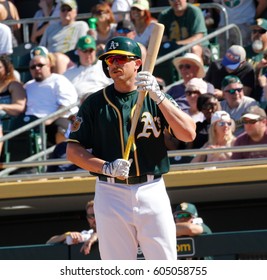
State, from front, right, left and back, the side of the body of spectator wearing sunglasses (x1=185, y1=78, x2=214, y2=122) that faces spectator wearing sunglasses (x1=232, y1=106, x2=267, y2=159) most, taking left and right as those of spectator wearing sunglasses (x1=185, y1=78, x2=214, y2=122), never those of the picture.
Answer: left

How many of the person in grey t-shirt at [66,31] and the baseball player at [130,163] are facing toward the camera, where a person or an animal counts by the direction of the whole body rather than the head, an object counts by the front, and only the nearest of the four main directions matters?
2

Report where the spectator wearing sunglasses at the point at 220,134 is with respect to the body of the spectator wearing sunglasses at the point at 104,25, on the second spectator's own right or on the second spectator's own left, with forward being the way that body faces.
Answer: on the second spectator's own left

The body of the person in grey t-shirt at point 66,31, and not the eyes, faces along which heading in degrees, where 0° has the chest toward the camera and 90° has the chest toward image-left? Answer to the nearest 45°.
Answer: approximately 0°

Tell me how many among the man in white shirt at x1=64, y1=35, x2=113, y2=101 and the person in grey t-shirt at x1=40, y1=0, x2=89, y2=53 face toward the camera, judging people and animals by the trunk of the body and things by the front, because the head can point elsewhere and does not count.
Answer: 2

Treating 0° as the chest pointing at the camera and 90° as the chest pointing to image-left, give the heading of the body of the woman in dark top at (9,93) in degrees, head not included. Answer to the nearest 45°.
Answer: approximately 45°

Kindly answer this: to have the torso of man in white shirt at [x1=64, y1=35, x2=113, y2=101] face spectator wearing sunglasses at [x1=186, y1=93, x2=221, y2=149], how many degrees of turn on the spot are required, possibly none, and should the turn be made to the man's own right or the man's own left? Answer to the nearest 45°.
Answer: approximately 45° to the man's own left

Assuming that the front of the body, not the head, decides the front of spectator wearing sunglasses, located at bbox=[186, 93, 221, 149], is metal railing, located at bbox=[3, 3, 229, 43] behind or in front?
behind

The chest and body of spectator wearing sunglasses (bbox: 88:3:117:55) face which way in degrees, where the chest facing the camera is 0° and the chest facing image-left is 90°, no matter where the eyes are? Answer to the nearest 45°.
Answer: approximately 45°
